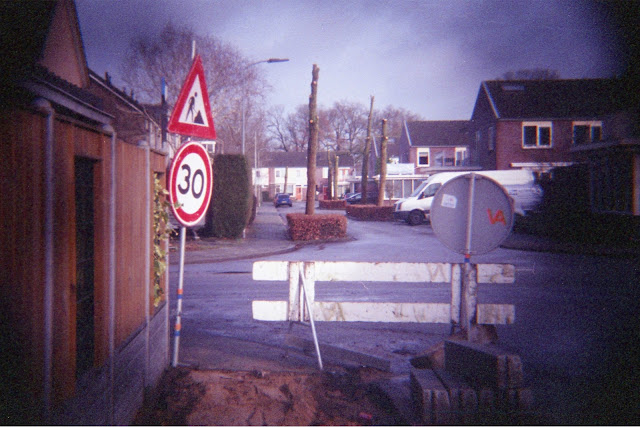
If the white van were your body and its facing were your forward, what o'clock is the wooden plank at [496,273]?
The wooden plank is roughly at 9 o'clock from the white van.

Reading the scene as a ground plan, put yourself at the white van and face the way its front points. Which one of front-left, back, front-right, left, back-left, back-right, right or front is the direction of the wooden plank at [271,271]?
left

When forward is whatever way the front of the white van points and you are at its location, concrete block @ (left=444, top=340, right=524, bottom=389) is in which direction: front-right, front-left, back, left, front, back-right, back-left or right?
left

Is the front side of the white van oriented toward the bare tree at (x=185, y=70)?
yes

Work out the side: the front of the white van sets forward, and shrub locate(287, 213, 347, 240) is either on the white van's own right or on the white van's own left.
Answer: on the white van's own left

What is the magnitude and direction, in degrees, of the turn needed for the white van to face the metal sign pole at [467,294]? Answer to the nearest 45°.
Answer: approximately 90° to its left

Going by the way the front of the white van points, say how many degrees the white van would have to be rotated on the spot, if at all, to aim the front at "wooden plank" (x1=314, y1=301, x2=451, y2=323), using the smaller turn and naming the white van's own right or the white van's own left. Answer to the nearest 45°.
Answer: approximately 90° to the white van's own left

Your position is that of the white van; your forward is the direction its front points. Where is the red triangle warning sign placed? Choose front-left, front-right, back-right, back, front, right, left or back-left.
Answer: left

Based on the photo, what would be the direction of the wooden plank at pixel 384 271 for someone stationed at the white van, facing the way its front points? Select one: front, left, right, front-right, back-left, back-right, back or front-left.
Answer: left

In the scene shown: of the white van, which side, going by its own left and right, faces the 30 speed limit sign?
left

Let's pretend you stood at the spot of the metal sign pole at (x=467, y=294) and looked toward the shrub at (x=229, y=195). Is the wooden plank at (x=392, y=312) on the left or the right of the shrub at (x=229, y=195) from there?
left

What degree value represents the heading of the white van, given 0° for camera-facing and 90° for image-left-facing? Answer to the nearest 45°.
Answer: approximately 90°

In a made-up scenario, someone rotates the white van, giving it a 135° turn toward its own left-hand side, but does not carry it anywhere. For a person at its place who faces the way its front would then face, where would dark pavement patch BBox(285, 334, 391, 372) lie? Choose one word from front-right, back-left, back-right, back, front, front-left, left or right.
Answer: front-right
